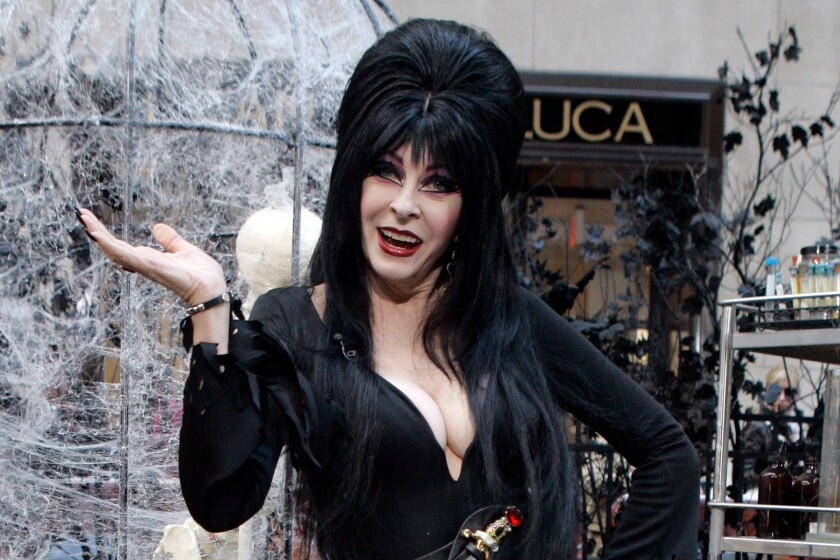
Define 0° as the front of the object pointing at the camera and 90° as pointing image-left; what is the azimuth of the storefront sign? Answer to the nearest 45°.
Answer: approximately 0°

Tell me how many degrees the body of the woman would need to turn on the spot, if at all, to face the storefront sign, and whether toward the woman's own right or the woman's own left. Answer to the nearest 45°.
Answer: approximately 180°

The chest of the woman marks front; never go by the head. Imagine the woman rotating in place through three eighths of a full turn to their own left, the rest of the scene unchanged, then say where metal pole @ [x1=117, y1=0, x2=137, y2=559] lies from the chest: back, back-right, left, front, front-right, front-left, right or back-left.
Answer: left

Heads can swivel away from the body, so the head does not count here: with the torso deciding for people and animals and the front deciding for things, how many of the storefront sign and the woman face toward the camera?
2

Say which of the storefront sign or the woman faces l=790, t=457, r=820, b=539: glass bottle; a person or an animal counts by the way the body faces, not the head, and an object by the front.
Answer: the storefront sign

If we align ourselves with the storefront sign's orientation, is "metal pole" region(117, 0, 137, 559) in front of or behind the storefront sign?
in front

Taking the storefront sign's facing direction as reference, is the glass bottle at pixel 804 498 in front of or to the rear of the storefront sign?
in front

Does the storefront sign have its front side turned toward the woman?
yes

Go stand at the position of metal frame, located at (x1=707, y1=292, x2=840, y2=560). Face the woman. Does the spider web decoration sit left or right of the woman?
right

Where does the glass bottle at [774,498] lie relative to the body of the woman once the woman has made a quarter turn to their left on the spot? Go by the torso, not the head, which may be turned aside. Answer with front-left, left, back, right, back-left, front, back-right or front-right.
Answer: front-left

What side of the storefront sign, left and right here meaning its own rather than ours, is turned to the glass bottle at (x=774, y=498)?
front

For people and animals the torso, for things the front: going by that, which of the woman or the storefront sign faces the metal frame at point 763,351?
the storefront sign

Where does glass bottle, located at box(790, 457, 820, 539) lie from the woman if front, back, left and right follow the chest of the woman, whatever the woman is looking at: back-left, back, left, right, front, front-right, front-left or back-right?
back-left

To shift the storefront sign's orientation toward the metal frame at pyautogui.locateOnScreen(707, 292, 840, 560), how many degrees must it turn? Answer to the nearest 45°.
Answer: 0° — it already faces it

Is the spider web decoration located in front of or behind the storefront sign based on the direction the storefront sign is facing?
in front
